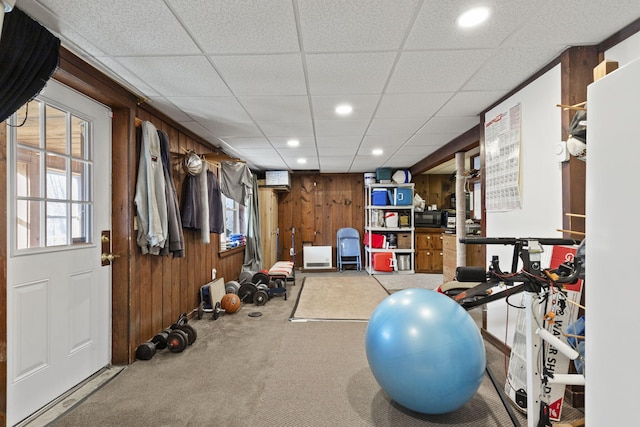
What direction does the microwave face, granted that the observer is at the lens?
facing the viewer

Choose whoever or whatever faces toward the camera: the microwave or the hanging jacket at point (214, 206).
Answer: the microwave

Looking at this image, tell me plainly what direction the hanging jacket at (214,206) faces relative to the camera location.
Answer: facing to the right of the viewer

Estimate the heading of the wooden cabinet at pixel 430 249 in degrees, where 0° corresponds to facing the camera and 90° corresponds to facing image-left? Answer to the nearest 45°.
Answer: approximately 0°

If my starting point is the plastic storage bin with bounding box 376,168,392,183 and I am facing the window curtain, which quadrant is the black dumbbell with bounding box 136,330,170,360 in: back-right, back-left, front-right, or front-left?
front-left

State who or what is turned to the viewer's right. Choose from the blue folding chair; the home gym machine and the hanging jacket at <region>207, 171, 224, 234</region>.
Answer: the hanging jacket

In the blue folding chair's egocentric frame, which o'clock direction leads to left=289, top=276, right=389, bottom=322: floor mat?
The floor mat is roughly at 12 o'clock from the blue folding chair.

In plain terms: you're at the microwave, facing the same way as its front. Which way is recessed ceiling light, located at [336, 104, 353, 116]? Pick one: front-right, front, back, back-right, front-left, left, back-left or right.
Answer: front

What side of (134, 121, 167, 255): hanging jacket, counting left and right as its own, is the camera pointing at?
right

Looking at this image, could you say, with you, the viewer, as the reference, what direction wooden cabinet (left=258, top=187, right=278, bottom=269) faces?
facing the viewer and to the right of the viewer

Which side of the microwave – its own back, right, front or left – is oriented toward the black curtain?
front

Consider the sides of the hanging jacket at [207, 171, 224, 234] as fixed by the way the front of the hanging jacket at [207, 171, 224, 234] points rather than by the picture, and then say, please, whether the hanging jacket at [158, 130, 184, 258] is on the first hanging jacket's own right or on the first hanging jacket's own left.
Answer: on the first hanging jacket's own right

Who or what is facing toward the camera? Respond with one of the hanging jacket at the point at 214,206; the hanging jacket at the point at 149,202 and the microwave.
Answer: the microwave

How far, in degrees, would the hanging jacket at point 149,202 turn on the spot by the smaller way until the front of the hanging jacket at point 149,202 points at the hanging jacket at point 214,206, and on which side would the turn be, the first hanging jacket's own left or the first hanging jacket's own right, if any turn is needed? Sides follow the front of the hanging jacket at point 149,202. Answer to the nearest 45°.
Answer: approximately 45° to the first hanging jacket's own left

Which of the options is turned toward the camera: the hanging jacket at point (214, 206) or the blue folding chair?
the blue folding chair
